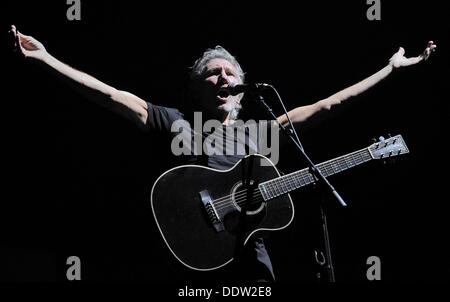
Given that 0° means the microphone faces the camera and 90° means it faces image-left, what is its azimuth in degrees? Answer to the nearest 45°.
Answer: approximately 90°
